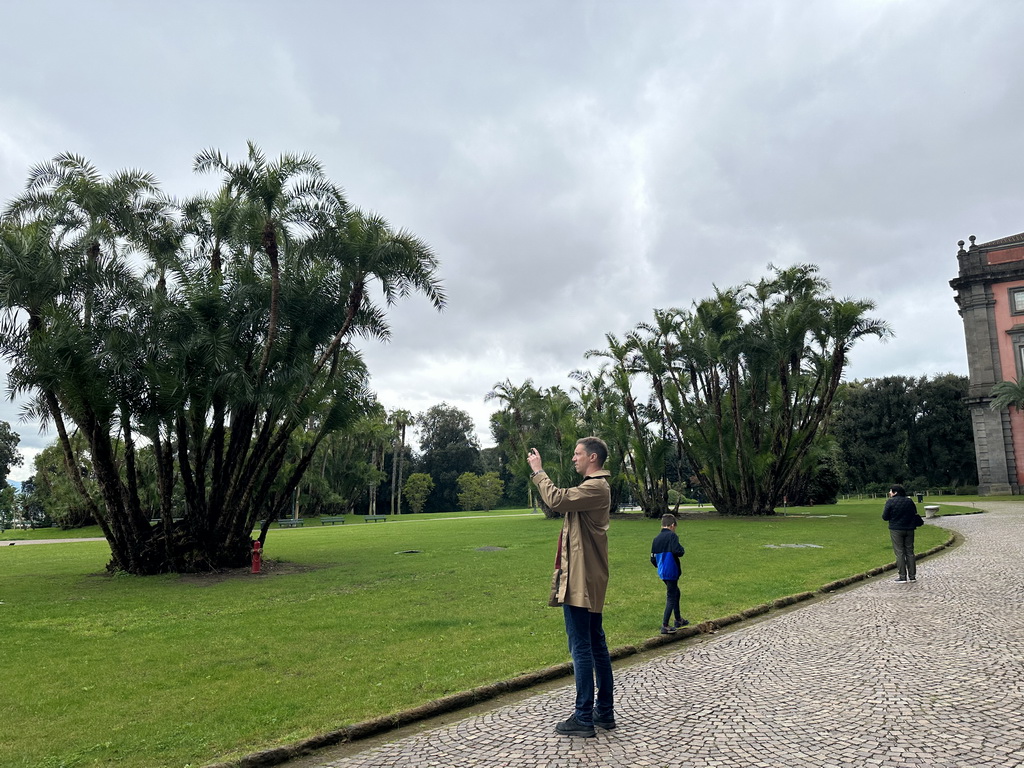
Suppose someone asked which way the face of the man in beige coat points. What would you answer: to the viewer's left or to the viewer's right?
to the viewer's left

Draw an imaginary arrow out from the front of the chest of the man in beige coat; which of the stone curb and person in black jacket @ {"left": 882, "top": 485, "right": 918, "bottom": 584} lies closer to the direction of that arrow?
the stone curb

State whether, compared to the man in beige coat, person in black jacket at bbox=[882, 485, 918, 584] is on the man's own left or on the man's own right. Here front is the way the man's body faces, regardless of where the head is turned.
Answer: on the man's own right

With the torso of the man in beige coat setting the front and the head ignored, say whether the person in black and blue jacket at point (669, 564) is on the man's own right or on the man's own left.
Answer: on the man's own right

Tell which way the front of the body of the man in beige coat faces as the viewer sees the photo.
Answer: to the viewer's left

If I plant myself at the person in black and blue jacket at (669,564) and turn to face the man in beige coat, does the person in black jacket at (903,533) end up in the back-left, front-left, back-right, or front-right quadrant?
back-left
